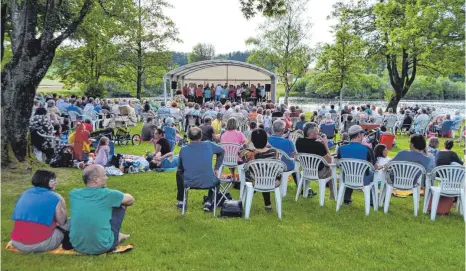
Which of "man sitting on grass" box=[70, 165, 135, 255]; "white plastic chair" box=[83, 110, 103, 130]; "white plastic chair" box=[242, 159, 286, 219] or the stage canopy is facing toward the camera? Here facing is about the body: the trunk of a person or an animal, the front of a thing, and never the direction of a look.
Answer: the stage canopy

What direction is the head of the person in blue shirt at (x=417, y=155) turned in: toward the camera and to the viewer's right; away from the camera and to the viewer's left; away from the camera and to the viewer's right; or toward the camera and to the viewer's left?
away from the camera and to the viewer's left

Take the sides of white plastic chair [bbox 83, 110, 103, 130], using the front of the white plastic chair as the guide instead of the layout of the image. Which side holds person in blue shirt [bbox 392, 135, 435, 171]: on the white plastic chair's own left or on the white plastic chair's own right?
on the white plastic chair's own right

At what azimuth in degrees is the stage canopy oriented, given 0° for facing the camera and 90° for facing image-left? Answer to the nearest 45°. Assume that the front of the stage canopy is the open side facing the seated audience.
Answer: approximately 0°

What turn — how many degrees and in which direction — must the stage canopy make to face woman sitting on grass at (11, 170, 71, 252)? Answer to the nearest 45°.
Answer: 0° — it already faces them

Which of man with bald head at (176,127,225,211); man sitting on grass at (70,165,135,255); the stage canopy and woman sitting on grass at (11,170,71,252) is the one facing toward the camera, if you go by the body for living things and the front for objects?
the stage canopy

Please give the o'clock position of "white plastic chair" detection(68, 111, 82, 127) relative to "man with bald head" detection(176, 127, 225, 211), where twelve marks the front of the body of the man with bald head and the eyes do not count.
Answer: The white plastic chair is roughly at 11 o'clock from the man with bald head.

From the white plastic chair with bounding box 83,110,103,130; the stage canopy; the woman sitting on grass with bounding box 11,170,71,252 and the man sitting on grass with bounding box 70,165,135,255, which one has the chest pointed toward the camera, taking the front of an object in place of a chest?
the stage canopy

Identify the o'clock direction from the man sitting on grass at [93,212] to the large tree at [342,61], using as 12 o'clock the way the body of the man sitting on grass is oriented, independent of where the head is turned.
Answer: The large tree is roughly at 12 o'clock from the man sitting on grass.

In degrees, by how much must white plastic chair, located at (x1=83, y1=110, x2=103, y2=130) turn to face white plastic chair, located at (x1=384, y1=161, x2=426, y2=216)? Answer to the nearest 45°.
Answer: approximately 135° to its right

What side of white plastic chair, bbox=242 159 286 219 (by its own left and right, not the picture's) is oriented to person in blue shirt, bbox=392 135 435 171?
right

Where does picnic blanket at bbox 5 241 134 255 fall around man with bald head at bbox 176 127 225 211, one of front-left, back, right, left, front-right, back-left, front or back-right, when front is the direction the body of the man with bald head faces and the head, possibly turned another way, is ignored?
back-left

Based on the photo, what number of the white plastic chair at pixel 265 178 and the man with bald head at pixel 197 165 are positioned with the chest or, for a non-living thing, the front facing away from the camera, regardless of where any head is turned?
2

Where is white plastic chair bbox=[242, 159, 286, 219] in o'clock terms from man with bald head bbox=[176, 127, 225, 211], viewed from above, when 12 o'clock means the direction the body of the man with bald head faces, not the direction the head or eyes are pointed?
The white plastic chair is roughly at 3 o'clock from the man with bald head.

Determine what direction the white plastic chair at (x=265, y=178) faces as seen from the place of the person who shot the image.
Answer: facing away from the viewer

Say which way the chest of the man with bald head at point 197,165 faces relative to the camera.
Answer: away from the camera
